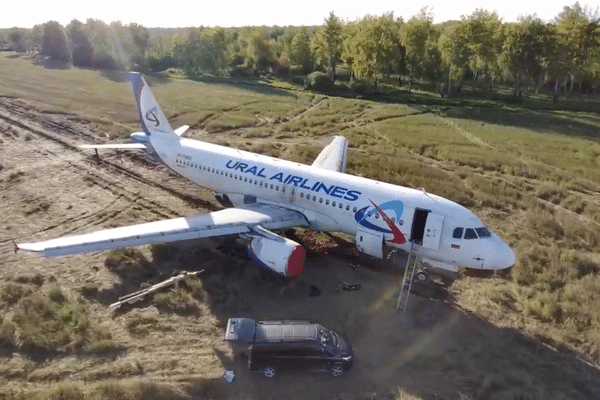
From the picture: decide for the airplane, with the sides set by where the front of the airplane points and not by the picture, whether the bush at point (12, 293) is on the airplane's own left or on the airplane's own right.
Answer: on the airplane's own right

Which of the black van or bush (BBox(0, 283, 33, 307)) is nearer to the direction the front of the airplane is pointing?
the black van

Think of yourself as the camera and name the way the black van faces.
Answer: facing to the right of the viewer

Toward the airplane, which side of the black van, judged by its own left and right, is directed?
left

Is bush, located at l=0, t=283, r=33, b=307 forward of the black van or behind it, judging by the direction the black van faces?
behind

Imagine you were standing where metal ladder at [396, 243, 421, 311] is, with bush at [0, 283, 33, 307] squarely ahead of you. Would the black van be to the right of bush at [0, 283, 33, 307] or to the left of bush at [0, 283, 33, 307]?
left

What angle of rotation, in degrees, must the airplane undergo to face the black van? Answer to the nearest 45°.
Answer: approximately 45° to its right
